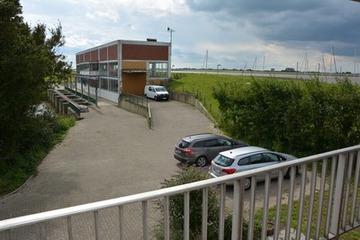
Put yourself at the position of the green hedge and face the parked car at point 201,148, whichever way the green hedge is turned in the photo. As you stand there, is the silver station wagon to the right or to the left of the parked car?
left

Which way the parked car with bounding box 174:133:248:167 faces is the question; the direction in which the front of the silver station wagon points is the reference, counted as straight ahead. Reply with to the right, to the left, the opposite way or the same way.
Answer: the same way

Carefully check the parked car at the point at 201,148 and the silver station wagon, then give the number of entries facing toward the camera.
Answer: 0

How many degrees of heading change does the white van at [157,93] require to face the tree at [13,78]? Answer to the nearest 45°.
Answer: approximately 45° to its right
